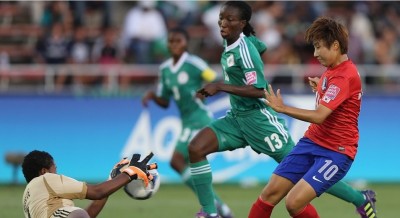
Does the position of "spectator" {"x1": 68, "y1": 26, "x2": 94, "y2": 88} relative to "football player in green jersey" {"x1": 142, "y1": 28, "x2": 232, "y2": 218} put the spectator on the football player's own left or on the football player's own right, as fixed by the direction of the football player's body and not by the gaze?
on the football player's own right

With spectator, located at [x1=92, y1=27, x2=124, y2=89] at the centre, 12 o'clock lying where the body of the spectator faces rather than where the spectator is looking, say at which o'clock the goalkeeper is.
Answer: The goalkeeper is roughly at 12 o'clock from the spectator.

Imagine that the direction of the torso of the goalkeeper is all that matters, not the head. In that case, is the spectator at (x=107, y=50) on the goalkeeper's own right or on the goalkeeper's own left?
on the goalkeeper's own left

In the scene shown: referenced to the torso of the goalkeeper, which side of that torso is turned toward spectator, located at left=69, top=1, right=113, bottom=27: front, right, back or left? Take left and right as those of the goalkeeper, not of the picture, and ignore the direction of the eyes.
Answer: left

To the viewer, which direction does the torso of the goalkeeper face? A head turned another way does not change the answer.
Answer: to the viewer's right

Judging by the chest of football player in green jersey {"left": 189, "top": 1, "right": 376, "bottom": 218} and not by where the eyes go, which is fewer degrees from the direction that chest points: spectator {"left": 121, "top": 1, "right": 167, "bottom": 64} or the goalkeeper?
the goalkeeper

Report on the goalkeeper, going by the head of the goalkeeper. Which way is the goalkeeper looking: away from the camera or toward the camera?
away from the camera
